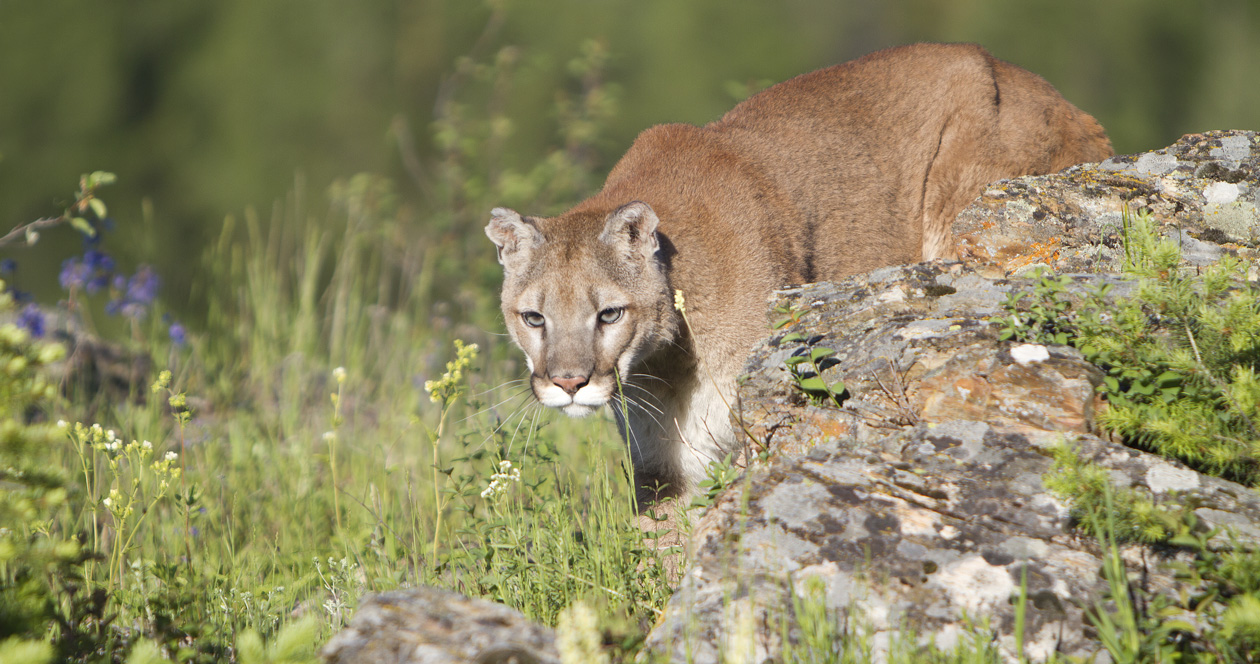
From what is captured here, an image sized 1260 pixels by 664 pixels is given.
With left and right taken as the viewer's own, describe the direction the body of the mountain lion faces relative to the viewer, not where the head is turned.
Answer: facing the viewer and to the left of the viewer

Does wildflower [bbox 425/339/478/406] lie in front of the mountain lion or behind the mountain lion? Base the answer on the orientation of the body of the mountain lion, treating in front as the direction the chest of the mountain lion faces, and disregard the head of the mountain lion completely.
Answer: in front

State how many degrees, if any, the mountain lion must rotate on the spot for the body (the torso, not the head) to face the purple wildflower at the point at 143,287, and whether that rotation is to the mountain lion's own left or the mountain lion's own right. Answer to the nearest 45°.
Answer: approximately 45° to the mountain lion's own right

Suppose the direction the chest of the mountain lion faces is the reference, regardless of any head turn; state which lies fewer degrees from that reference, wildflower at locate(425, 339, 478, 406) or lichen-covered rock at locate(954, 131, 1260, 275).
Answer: the wildflower

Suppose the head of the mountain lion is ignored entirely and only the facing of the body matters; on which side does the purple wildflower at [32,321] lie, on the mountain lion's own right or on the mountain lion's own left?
on the mountain lion's own right

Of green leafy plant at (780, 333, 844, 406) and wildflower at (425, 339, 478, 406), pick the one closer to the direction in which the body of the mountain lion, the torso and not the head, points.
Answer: the wildflower

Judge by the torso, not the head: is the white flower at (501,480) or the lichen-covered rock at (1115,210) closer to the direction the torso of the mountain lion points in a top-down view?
the white flower

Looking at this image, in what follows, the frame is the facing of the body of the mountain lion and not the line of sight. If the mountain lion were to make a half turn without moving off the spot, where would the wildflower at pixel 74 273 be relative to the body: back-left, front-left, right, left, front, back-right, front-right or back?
back-left

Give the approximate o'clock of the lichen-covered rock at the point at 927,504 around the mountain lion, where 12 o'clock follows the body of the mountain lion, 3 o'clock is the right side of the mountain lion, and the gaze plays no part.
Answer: The lichen-covered rock is roughly at 10 o'clock from the mountain lion.

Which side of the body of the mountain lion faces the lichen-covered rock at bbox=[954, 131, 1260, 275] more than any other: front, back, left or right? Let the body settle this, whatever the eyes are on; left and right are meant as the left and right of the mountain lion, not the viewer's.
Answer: left

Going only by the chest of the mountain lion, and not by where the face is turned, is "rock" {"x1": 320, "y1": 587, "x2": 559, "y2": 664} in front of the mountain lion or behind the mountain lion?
in front
